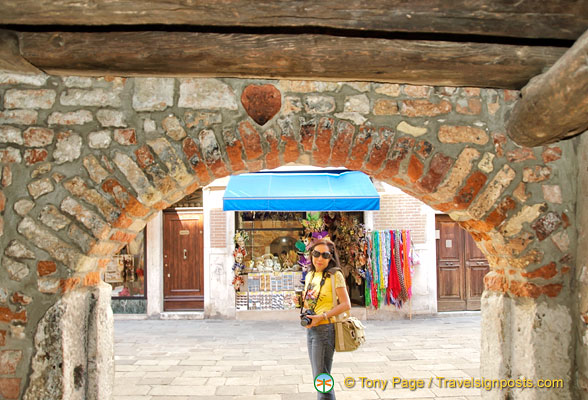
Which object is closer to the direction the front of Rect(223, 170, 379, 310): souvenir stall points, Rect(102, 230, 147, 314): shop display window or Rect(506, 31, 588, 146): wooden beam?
the wooden beam

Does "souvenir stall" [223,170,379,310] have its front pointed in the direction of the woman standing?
yes

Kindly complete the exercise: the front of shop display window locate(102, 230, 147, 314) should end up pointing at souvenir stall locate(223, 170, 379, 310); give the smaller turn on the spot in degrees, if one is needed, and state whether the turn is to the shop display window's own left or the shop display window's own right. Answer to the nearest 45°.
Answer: approximately 45° to the shop display window's own left

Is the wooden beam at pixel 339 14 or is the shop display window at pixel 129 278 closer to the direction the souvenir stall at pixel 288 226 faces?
the wooden beam

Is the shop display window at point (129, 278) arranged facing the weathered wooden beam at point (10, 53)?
yes

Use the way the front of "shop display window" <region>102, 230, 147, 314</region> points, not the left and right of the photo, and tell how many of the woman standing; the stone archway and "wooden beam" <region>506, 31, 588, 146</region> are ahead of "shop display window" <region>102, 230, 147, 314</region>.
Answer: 3

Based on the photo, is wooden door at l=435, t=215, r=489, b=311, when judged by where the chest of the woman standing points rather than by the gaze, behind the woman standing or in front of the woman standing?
behind

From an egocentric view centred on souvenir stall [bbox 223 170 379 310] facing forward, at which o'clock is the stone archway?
The stone archway is roughly at 12 o'clock from the souvenir stall.

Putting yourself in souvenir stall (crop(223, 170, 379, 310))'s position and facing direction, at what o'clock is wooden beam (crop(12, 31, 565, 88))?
The wooden beam is roughly at 12 o'clock from the souvenir stall.

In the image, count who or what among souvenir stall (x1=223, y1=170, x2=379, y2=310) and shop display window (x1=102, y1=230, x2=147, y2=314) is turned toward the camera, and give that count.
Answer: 2

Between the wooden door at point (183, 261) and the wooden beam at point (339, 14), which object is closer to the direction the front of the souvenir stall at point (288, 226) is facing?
the wooden beam
